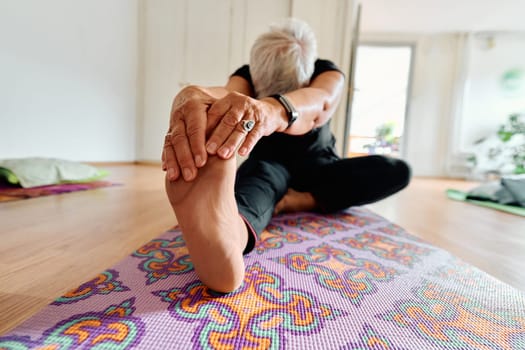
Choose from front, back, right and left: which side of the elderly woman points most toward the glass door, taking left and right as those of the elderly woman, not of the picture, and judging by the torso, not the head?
back

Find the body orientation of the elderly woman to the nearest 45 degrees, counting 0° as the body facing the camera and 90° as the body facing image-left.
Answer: approximately 0°
